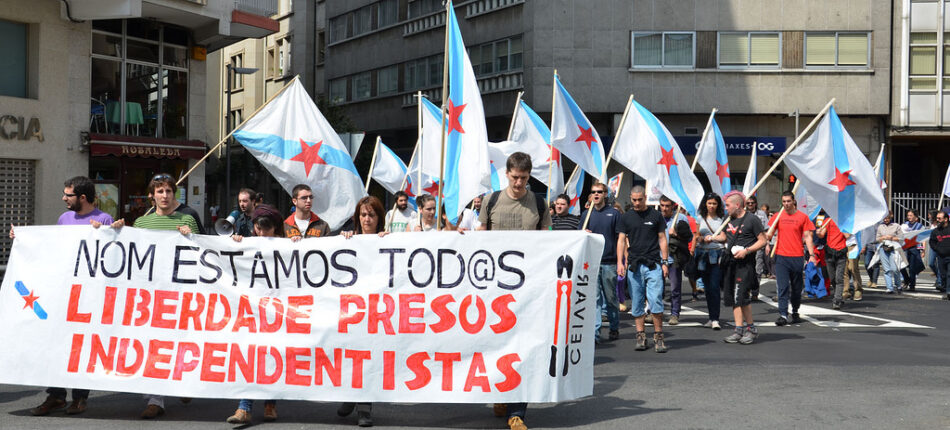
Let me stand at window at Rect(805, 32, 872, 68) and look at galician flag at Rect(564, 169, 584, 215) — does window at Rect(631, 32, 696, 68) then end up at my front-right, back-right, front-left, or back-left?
front-right

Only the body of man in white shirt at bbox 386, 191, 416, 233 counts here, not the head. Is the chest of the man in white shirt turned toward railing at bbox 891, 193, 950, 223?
no

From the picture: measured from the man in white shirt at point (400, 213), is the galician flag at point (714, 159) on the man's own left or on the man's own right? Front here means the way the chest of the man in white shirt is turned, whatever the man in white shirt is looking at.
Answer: on the man's own left

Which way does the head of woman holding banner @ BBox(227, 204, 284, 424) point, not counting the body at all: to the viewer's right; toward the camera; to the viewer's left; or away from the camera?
toward the camera

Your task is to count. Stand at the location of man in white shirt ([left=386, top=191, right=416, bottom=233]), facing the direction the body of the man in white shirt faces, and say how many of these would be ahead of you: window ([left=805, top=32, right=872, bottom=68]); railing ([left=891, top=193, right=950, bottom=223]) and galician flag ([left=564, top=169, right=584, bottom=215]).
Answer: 0

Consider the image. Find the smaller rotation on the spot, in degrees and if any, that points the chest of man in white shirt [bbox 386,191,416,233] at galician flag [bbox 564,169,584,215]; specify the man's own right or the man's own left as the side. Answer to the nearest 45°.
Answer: approximately 135° to the man's own left

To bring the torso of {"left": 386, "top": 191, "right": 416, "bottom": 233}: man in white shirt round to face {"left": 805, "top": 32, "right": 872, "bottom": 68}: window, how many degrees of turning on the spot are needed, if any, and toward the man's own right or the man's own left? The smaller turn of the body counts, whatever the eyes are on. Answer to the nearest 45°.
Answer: approximately 135° to the man's own left

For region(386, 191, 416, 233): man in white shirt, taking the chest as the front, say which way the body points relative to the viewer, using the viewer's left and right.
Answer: facing the viewer

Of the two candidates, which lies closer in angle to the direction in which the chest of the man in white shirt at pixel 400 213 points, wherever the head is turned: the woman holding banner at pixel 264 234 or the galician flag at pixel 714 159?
the woman holding banner

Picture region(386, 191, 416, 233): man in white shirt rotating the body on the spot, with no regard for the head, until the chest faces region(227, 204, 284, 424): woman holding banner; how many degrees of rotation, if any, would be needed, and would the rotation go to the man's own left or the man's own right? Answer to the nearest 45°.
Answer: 0° — they already face them

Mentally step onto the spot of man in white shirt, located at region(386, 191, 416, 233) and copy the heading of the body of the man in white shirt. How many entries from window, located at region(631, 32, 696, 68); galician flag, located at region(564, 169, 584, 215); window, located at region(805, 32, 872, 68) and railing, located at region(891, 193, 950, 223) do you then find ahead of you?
0

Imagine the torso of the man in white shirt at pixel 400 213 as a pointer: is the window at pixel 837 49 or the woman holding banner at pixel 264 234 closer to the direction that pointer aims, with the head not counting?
the woman holding banner
